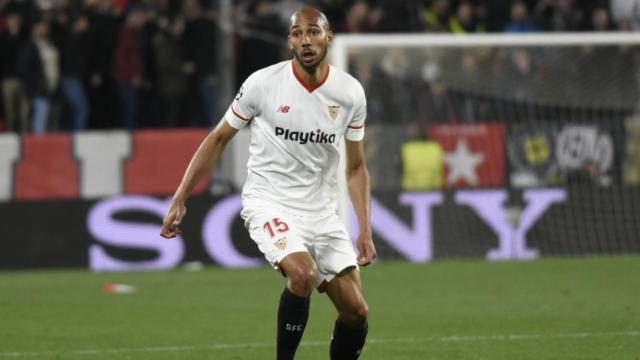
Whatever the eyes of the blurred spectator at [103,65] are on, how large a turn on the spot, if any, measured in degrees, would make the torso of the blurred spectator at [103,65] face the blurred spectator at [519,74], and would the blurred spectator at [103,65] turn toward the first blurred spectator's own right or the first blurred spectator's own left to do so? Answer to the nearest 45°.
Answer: approximately 45° to the first blurred spectator's own left

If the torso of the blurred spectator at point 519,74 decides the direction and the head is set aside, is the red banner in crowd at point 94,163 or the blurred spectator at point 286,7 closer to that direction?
the red banner in crowd

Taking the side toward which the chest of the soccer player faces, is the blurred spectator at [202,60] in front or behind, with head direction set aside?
behind

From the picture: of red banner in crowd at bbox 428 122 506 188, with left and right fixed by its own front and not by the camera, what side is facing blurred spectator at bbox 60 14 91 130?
right
